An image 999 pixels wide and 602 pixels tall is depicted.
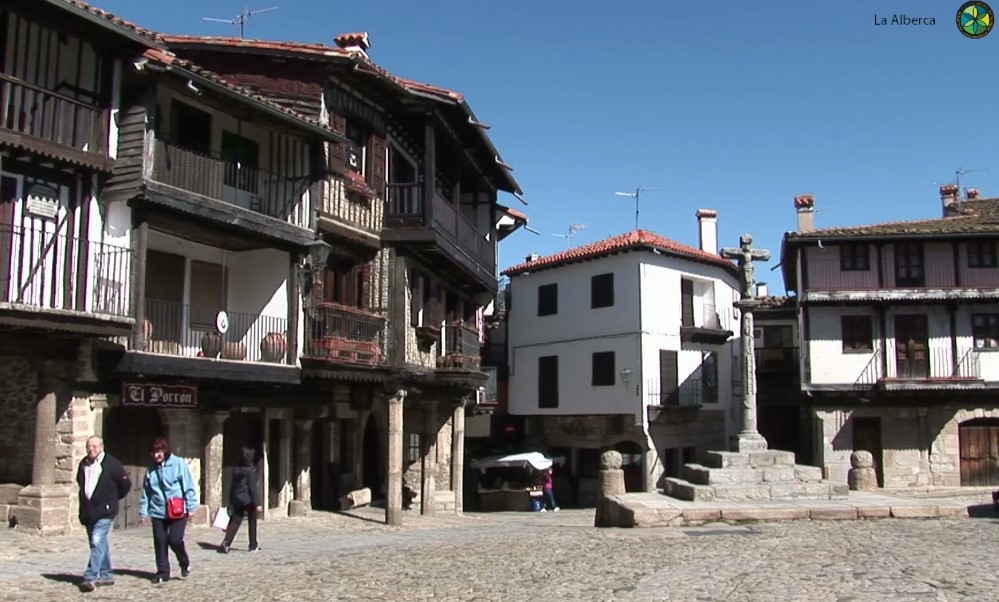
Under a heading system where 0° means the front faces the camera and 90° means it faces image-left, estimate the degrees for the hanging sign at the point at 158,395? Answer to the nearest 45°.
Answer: approximately 0°

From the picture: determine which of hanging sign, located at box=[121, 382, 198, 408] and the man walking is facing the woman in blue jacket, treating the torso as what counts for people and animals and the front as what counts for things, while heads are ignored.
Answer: the hanging sign

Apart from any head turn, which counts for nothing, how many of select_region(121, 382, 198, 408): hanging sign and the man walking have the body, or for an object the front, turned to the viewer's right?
0

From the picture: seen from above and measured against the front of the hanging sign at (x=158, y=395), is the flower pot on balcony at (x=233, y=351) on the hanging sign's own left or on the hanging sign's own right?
on the hanging sign's own left
